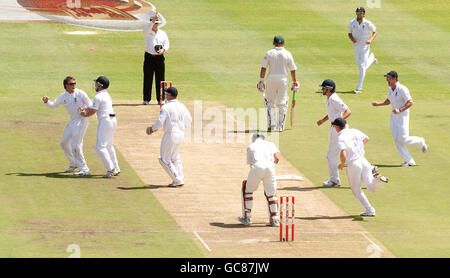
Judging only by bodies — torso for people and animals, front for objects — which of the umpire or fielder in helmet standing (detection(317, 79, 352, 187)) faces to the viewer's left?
the fielder in helmet standing

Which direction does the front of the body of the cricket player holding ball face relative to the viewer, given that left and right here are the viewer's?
facing away from the viewer and to the left of the viewer

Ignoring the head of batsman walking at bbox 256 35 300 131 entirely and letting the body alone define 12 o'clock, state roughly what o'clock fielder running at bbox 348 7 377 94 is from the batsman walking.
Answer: The fielder running is roughly at 1 o'clock from the batsman walking.

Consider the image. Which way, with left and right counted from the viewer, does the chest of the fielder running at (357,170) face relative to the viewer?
facing away from the viewer and to the left of the viewer

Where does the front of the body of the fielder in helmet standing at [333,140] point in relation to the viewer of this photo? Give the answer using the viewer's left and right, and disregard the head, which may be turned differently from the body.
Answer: facing to the left of the viewer

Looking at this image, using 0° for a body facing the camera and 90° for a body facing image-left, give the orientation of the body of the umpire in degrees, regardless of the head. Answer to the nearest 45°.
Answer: approximately 0°

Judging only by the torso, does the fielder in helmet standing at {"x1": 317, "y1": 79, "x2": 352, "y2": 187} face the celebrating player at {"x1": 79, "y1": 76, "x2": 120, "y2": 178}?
yes

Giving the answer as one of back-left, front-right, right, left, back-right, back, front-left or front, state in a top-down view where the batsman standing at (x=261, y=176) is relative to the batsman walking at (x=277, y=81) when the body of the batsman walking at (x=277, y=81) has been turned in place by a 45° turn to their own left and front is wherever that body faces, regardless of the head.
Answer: back-left

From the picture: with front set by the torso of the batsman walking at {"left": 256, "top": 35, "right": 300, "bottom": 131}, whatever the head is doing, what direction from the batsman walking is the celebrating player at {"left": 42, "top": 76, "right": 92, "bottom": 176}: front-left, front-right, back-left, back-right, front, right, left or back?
back-left

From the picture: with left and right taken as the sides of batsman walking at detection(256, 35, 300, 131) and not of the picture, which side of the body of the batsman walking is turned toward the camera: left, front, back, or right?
back

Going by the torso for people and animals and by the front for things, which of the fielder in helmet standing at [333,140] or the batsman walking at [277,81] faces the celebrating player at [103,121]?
the fielder in helmet standing
